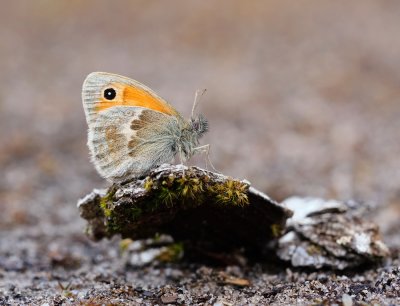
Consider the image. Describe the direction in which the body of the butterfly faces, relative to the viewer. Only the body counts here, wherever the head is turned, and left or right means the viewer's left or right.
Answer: facing to the right of the viewer
